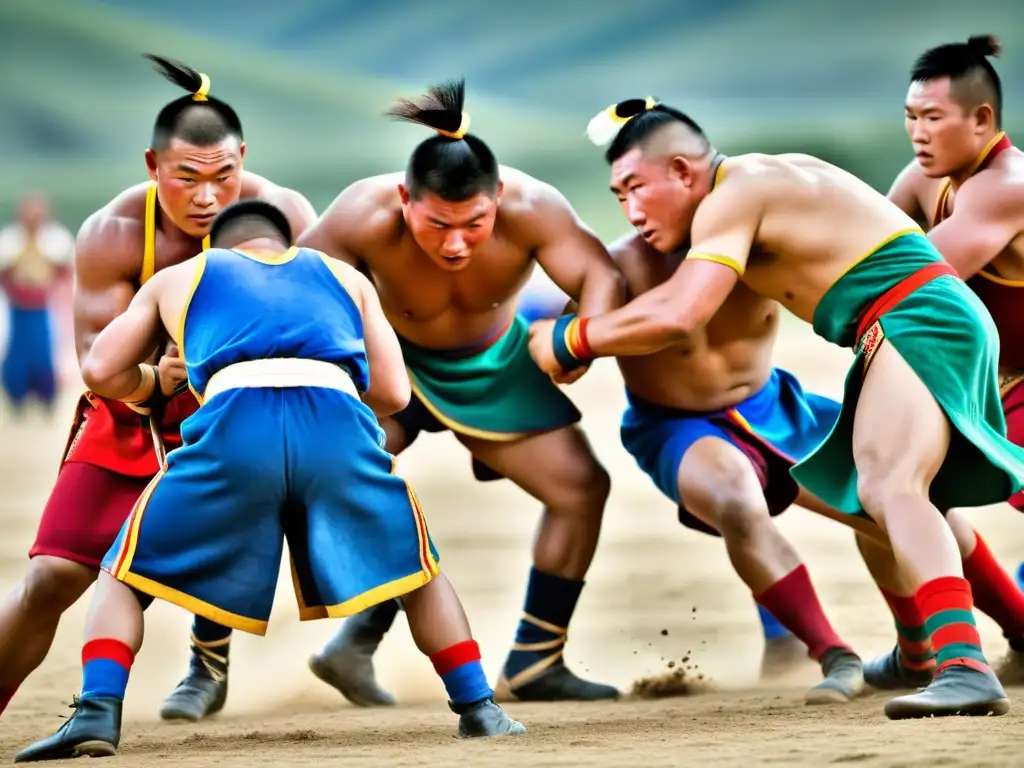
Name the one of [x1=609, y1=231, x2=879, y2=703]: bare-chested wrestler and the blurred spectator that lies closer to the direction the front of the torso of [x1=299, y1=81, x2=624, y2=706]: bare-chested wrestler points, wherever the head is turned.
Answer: the bare-chested wrestler

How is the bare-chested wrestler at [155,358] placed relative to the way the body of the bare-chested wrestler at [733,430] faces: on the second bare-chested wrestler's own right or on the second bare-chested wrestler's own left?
on the second bare-chested wrestler's own right

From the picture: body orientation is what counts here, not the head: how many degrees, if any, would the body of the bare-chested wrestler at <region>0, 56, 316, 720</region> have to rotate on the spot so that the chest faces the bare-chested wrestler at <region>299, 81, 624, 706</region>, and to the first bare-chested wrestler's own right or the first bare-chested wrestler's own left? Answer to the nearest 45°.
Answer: approximately 45° to the first bare-chested wrestler's own left

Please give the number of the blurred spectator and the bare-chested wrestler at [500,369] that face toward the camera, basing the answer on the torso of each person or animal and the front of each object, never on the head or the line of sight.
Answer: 2

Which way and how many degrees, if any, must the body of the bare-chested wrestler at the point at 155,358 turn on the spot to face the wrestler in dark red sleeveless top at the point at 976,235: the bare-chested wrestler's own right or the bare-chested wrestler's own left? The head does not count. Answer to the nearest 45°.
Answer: approximately 45° to the bare-chested wrestler's own left

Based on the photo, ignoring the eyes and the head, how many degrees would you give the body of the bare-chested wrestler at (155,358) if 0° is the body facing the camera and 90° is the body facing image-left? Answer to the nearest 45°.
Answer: approximately 315°

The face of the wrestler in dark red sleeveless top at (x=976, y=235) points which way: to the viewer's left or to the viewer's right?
to the viewer's left
